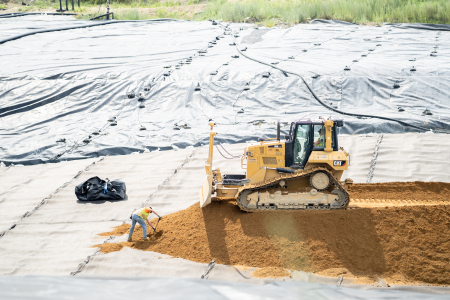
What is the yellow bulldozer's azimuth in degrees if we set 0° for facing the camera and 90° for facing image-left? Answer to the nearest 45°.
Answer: approximately 90°
